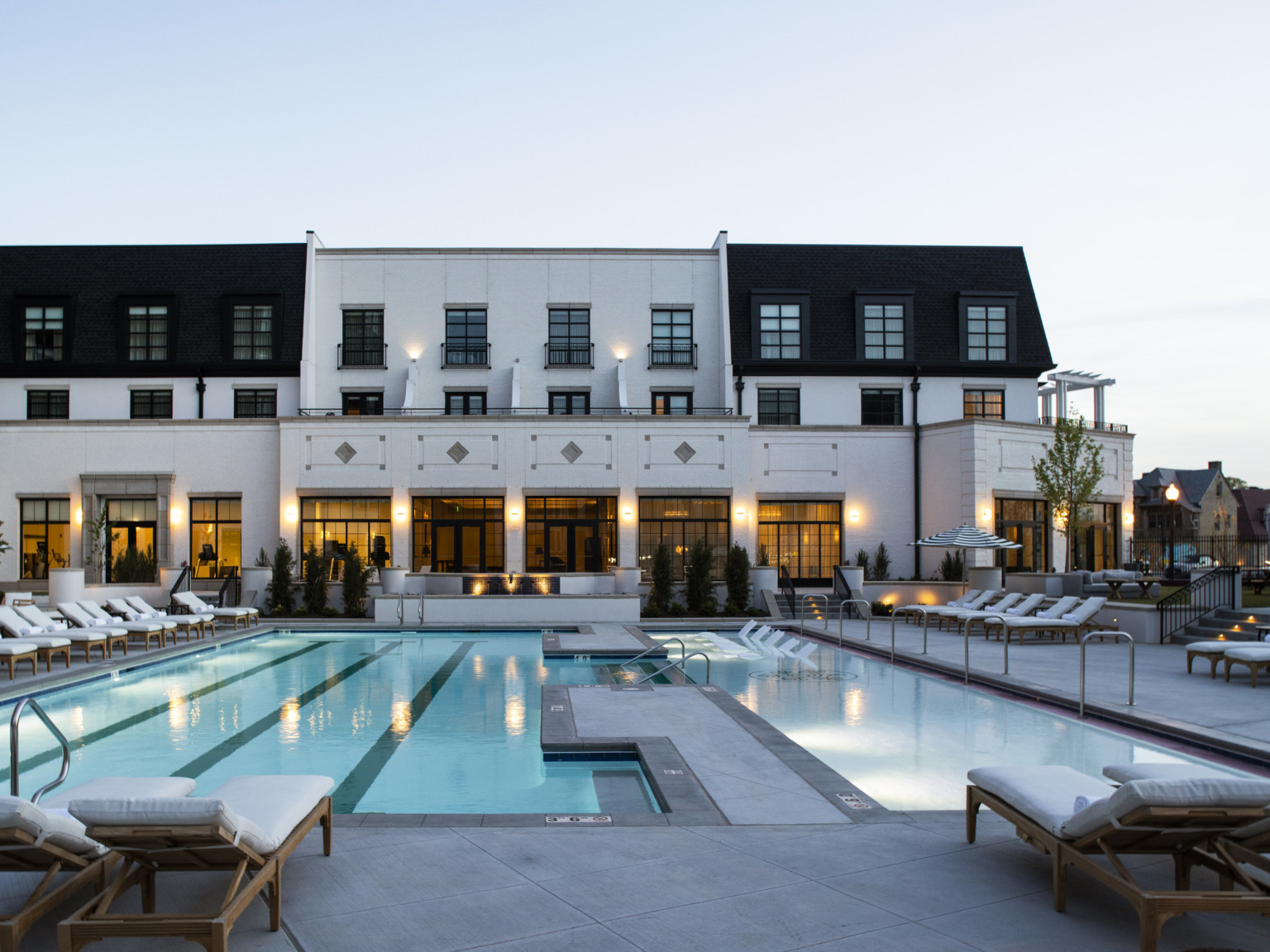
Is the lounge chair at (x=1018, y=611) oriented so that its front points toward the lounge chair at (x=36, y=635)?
yes

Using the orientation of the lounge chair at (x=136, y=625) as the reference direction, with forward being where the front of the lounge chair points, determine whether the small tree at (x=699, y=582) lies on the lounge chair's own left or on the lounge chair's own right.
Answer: on the lounge chair's own left

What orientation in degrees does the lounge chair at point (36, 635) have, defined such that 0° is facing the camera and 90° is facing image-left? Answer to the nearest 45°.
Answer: approximately 315°

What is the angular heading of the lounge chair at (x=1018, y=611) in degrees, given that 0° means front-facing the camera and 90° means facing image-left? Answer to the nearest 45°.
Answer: approximately 45°

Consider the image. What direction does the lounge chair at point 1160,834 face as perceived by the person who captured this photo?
facing away from the viewer and to the left of the viewer

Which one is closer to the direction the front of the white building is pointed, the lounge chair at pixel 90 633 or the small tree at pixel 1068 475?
the lounge chair

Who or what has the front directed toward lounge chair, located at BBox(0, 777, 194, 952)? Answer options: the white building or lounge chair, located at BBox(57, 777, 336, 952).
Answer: the white building
